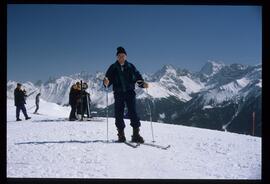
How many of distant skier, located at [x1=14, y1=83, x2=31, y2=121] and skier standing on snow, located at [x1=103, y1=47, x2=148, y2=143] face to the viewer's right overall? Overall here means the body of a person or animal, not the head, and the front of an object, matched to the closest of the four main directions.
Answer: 1

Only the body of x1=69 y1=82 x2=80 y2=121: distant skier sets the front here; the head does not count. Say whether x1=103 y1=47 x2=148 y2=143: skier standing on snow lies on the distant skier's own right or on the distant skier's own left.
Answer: on the distant skier's own right

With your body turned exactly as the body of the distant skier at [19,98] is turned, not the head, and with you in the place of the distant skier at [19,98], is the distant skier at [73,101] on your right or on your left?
on your left

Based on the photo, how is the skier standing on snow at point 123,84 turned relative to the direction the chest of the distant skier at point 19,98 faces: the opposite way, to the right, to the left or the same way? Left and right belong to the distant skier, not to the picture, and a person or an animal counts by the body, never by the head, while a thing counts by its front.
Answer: to the right

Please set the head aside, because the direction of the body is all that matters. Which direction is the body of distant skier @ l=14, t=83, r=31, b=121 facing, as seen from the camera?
to the viewer's right

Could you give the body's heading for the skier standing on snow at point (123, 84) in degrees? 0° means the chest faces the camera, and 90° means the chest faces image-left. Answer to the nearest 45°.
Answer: approximately 0°

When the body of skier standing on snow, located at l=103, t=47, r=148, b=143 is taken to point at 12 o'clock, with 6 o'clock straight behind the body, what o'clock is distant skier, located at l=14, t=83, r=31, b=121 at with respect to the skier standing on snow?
The distant skier is roughly at 4 o'clock from the skier standing on snow.
